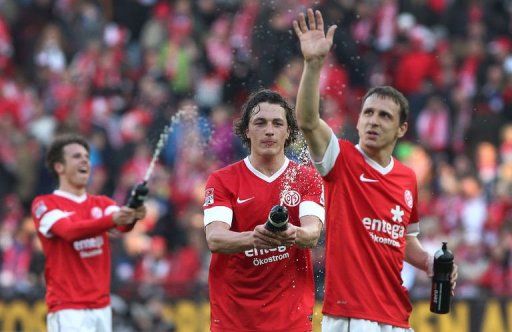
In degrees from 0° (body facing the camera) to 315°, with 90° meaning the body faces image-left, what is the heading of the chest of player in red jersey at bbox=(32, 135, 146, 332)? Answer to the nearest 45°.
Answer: approximately 315°

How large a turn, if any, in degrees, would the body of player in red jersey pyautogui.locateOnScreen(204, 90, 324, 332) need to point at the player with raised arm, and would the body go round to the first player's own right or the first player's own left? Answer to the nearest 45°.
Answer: approximately 90° to the first player's own left

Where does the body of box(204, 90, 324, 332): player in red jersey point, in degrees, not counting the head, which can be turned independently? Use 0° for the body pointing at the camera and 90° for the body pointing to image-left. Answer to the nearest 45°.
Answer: approximately 0°

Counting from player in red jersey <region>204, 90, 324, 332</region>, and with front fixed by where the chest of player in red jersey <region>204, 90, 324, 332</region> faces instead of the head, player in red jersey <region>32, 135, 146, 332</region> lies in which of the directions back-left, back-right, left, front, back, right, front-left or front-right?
back-right
